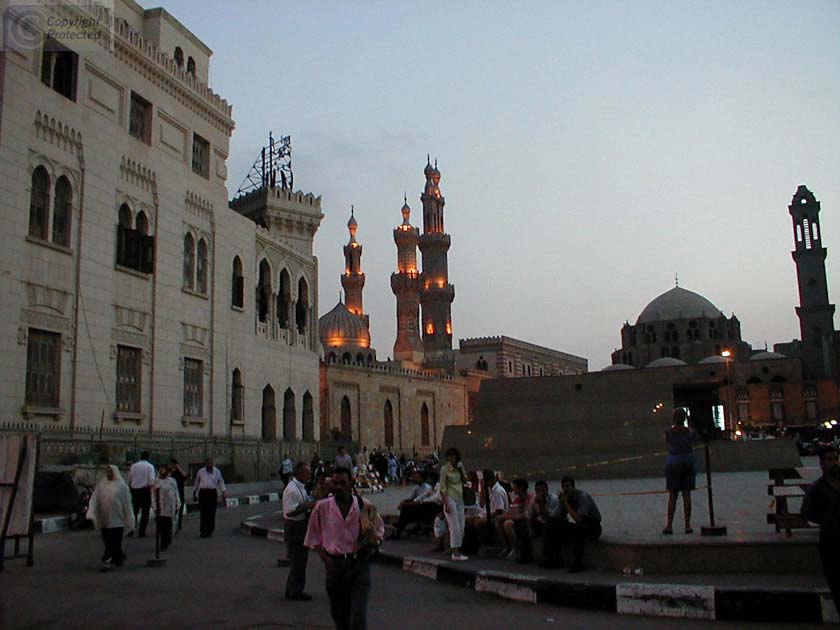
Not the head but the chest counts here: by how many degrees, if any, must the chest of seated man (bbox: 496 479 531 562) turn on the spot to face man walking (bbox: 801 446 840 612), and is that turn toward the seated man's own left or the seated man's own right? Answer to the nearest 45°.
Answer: approximately 90° to the seated man's own left

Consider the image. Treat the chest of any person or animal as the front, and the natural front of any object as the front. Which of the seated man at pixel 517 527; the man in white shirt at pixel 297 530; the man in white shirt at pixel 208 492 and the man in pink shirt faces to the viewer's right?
the man in white shirt at pixel 297 530

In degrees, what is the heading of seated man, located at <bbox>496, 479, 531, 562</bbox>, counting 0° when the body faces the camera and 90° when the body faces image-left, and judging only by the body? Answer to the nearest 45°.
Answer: approximately 45°

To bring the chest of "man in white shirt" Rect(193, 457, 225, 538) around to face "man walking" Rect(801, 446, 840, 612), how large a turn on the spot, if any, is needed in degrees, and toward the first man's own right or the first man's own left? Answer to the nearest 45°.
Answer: approximately 45° to the first man's own left

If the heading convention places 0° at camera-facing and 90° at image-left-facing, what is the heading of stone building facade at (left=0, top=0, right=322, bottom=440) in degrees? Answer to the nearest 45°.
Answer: approximately 315°

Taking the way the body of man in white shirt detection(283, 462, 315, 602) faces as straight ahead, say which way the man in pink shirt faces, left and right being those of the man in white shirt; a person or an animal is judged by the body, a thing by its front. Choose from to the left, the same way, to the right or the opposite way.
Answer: to the right

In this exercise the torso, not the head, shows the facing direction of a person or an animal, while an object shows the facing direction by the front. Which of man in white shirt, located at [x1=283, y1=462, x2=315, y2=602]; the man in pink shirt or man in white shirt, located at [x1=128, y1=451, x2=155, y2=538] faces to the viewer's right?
man in white shirt, located at [x1=283, y1=462, x2=315, y2=602]
